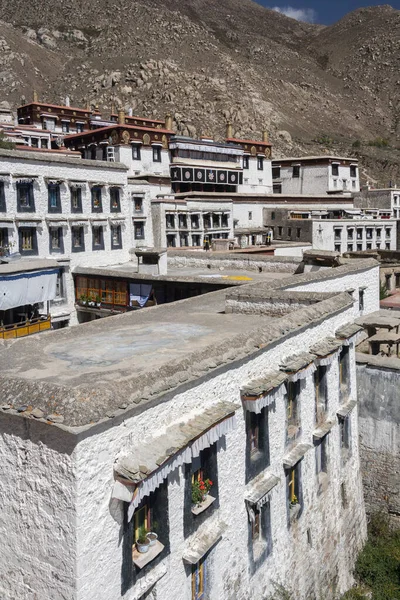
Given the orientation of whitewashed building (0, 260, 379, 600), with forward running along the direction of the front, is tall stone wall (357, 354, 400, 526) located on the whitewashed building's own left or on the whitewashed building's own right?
on the whitewashed building's own left

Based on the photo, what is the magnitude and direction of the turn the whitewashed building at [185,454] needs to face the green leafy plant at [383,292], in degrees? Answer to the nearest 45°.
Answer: approximately 90° to its left

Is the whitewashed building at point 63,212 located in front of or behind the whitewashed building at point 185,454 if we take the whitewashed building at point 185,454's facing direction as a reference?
behind

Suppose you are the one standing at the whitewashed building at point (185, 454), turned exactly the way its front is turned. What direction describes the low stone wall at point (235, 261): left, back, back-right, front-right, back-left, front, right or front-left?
back-left

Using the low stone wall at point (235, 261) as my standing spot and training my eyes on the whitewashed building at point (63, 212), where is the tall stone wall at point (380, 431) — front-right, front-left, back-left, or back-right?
back-left

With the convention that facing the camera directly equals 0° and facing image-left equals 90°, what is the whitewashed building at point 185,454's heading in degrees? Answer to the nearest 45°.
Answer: approximately 315°

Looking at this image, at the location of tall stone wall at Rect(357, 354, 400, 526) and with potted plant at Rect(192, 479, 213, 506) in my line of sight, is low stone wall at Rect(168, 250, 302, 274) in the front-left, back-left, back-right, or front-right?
back-right
